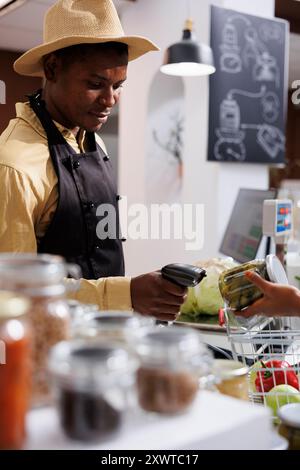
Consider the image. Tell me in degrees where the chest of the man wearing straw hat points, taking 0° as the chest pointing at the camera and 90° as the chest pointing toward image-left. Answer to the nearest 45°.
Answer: approximately 315°

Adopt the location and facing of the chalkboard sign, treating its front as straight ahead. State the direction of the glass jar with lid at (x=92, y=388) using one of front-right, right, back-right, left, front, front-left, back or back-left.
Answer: front-right

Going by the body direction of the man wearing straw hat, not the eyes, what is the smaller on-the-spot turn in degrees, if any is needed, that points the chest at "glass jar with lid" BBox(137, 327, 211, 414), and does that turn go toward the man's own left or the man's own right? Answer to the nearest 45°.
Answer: approximately 45° to the man's own right

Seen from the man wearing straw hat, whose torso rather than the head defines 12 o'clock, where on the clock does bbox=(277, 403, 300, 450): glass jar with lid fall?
The glass jar with lid is roughly at 1 o'clock from the man wearing straw hat.

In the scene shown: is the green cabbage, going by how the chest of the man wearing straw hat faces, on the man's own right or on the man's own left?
on the man's own left

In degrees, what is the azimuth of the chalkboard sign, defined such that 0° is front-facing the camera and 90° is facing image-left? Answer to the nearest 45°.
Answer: approximately 315°

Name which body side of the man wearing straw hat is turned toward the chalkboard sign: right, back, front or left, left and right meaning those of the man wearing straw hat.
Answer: left

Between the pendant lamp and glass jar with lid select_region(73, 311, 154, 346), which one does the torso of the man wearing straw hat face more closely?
the glass jar with lid

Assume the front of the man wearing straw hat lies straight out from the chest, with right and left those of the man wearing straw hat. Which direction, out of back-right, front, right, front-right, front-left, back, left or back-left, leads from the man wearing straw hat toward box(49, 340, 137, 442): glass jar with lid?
front-right

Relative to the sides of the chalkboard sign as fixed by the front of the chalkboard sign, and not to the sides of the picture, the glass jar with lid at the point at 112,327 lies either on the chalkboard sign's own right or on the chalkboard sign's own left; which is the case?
on the chalkboard sign's own right
